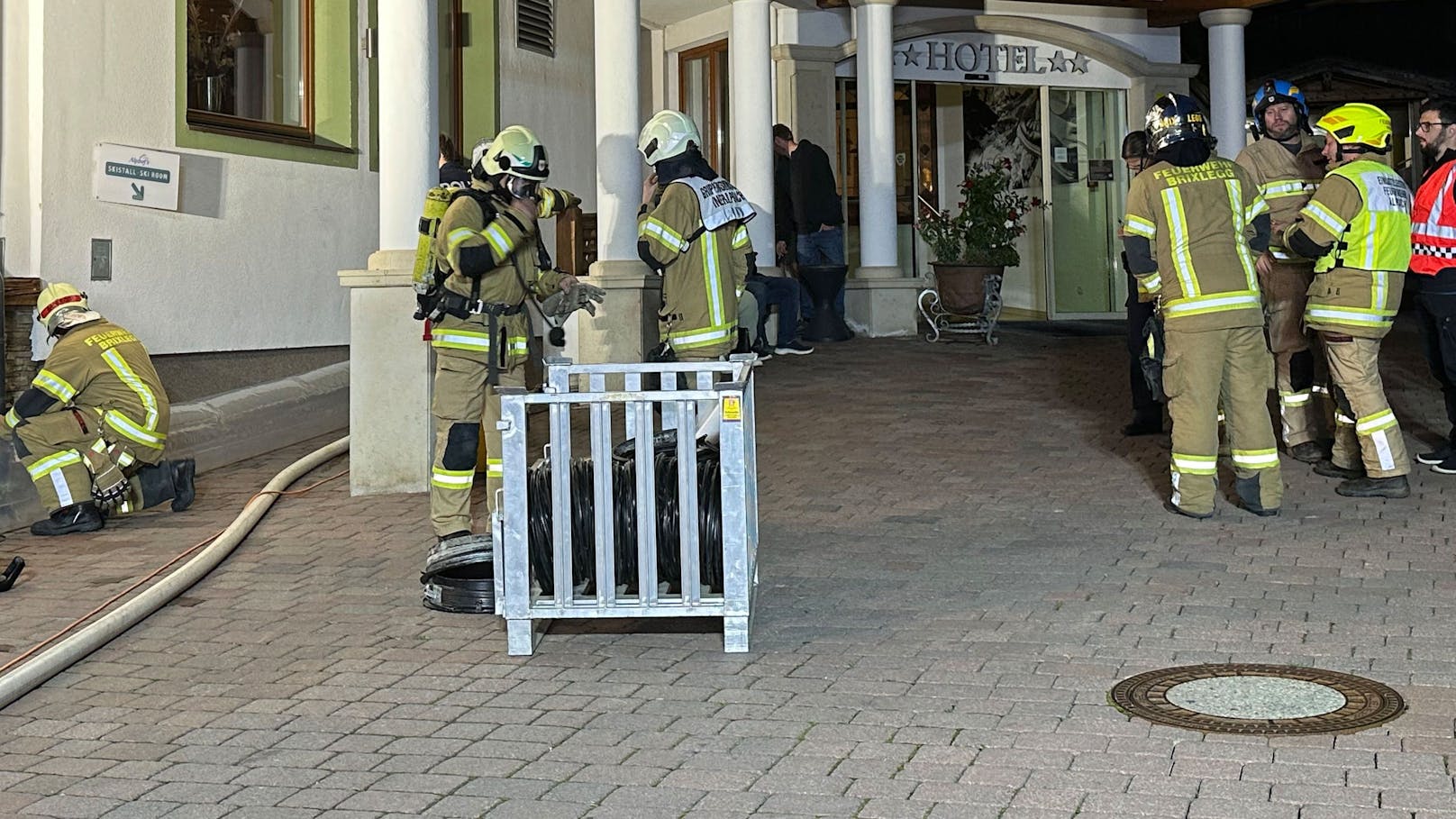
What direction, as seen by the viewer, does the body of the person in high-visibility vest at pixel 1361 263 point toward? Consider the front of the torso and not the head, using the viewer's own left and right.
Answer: facing away from the viewer and to the left of the viewer

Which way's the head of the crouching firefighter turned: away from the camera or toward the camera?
away from the camera

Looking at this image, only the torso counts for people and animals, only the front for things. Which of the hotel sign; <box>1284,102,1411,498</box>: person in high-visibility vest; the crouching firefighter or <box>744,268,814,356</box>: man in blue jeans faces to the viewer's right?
the man in blue jeans

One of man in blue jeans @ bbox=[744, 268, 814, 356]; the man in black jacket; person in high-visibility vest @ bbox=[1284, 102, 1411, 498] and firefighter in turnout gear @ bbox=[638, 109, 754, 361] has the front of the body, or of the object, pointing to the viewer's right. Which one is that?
the man in blue jeans

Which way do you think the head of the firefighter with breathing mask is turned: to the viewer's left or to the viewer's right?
to the viewer's right

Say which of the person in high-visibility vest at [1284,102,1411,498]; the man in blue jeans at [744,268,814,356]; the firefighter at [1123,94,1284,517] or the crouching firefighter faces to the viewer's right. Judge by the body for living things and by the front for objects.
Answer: the man in blue jeans

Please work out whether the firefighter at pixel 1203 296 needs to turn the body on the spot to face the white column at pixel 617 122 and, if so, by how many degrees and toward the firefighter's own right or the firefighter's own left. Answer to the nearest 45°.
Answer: approximately 45° to the firefighter's own left

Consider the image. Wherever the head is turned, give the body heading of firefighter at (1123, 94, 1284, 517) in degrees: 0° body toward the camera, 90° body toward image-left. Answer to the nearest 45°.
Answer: approximately 180°

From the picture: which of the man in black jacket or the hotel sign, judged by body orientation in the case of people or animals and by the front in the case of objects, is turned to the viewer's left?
the man in black jacket

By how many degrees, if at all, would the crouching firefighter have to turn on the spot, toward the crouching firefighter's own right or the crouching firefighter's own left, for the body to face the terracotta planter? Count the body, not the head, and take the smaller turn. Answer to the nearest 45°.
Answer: approximately 90° to the crouching firefighter's own right

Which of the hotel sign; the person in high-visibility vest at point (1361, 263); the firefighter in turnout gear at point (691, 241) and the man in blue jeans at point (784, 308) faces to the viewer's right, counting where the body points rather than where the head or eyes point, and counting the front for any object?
the man in blue jeans
